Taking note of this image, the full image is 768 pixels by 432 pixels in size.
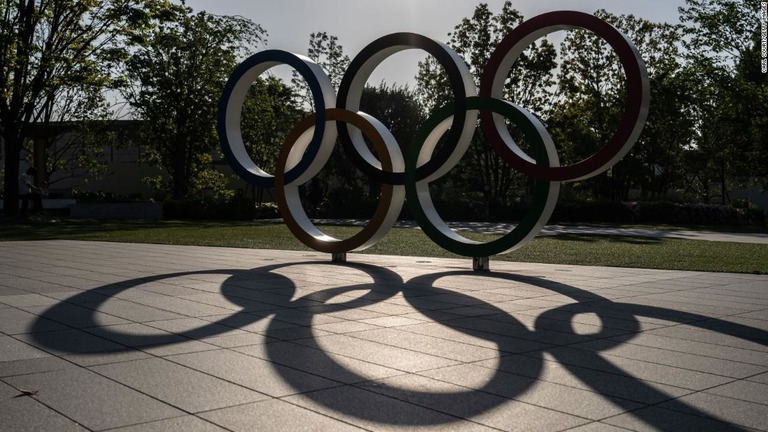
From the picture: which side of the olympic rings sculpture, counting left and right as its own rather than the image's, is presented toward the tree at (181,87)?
right

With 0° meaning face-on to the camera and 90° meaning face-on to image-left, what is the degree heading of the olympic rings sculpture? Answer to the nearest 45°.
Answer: approximately 45°

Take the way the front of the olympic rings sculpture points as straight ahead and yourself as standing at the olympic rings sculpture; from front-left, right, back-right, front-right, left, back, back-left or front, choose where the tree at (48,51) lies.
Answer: right

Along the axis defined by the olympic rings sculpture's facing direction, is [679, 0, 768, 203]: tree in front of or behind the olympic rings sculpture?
behind

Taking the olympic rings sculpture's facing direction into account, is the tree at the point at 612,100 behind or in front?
behind
